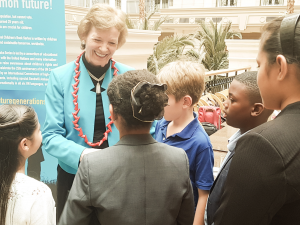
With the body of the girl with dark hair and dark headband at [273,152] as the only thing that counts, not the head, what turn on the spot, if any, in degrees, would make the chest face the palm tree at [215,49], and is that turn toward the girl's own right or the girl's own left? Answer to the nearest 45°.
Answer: approximately 45° to the girl's own right

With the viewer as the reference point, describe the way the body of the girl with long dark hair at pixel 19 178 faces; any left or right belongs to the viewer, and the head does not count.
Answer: facing away from the viewer and to the right of the viewer

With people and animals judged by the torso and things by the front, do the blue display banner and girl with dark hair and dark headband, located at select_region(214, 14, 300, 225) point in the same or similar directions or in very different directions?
very different directions

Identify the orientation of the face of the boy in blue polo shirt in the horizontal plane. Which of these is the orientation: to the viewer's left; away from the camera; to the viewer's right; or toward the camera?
to the viewer's left

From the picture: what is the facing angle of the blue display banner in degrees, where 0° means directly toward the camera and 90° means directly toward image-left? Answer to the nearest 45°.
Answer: approximately 0°

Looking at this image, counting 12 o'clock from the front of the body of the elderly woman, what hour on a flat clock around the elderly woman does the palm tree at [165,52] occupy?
The palm tree is roughly at 8 o'clock from the elderly woman.

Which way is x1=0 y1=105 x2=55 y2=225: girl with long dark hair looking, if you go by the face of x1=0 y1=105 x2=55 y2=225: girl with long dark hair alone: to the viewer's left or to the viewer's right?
to the viewer's right

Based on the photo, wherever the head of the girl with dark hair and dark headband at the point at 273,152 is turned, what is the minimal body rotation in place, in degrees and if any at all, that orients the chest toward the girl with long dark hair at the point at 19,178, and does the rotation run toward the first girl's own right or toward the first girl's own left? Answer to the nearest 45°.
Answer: approximately 45° to the first girl's own left

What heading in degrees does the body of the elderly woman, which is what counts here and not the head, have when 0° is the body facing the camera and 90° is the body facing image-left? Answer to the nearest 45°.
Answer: approximately 315°
